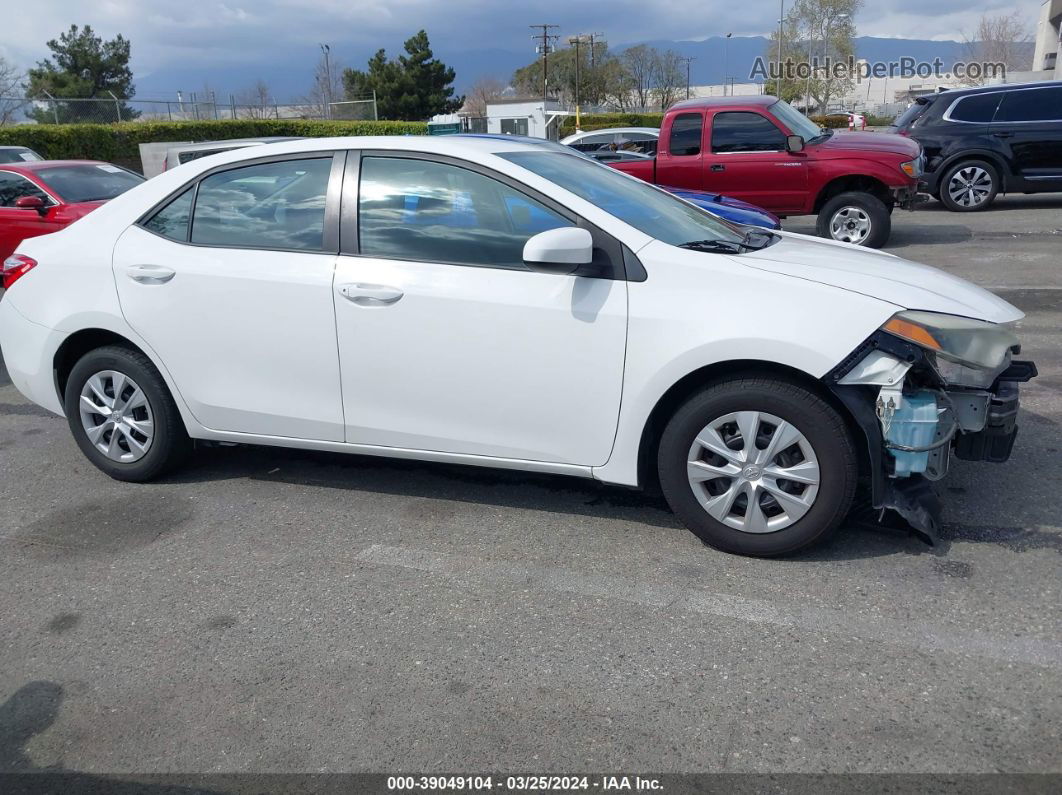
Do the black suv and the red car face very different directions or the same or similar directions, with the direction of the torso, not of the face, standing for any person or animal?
same or similar directions

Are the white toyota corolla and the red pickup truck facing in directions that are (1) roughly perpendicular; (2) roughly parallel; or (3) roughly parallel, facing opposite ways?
roughly parallel

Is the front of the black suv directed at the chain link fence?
no

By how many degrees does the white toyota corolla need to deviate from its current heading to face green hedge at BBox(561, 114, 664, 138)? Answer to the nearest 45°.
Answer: approximately 90° to its left

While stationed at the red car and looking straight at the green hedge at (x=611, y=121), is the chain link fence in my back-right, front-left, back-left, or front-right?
front-left

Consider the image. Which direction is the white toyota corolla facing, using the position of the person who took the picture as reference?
facing to the right of the viewer

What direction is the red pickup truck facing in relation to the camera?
to the viewer's right

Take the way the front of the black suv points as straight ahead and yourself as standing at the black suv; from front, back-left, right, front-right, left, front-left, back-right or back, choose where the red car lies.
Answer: back-right

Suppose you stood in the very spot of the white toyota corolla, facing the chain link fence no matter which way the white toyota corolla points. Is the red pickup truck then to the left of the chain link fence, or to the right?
right

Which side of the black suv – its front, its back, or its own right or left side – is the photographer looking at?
right

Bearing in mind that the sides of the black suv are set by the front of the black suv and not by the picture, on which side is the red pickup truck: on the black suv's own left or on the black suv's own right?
on the black suv's own right

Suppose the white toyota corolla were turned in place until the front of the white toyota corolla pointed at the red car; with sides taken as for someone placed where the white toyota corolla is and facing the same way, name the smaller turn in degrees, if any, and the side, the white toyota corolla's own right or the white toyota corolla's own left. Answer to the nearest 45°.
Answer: approximately 135° to the white toyota corolla's own left

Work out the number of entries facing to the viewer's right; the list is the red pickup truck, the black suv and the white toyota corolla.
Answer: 3

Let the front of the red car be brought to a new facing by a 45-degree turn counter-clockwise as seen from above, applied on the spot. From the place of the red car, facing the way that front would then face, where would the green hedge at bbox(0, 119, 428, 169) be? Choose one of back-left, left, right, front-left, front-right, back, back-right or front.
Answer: left

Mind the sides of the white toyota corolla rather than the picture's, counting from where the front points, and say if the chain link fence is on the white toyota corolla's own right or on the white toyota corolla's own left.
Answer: on the white toyota corolla's own left

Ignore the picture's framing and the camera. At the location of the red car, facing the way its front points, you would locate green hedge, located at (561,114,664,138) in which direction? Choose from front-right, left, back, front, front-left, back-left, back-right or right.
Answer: left
